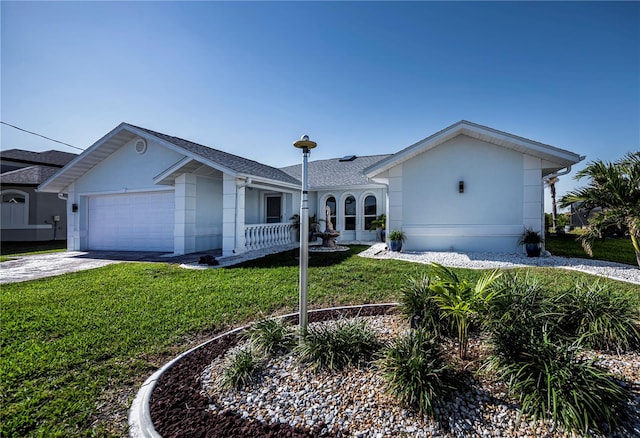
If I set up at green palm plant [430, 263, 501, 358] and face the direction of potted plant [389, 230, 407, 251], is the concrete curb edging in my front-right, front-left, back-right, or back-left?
back-left

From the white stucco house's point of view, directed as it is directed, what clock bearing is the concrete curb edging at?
The concrete curb edging is roughly at 12 o'clock from the white stucco house.

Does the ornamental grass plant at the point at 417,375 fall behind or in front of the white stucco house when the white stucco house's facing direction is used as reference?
in front

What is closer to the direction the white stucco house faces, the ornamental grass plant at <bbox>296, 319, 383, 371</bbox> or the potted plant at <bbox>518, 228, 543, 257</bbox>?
the ornamental grass plant

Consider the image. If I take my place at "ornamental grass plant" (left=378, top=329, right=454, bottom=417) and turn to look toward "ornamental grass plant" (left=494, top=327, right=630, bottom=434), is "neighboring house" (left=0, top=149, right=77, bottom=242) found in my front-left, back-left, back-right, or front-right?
back-left

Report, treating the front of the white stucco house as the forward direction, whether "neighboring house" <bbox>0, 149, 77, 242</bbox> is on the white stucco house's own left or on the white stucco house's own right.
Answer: on the white stucco house's own right

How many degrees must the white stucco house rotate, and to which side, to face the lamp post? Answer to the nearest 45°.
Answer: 0° — it already faces it

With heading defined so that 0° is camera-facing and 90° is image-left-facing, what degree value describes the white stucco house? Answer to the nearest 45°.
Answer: approximately 0°

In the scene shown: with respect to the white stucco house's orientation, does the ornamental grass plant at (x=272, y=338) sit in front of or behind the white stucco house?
in front

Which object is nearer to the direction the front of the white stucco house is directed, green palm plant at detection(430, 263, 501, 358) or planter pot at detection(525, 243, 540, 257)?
the green palm plant

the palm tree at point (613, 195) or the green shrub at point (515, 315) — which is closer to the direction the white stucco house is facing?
the green shrub
